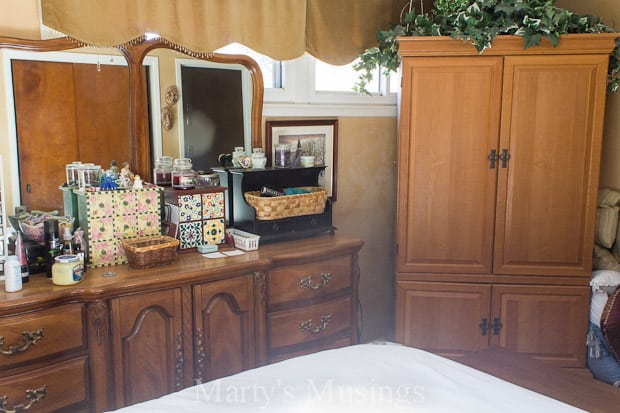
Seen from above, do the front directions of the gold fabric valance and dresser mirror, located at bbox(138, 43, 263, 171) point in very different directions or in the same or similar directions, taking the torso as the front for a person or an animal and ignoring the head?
same or similar directions

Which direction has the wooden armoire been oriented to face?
toward the camera

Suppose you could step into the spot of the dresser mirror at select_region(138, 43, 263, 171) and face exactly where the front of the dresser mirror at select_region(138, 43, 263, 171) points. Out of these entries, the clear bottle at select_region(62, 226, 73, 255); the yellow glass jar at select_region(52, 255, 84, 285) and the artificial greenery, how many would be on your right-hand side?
2

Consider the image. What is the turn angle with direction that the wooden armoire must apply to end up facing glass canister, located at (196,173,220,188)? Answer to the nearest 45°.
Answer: approximately 45° to its right

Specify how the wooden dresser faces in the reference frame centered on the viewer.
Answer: facing the viewer and to the right of the viewer

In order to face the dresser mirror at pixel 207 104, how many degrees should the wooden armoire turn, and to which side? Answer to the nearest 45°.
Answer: approximately 45° to its right

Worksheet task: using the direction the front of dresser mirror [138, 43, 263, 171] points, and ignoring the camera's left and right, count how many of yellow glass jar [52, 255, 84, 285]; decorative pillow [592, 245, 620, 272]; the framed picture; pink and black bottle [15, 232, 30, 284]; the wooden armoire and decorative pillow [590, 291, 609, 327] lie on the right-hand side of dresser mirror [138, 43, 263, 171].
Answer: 2

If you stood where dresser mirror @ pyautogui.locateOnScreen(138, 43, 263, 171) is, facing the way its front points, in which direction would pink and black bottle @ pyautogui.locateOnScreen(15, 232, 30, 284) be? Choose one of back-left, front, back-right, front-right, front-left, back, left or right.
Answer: right

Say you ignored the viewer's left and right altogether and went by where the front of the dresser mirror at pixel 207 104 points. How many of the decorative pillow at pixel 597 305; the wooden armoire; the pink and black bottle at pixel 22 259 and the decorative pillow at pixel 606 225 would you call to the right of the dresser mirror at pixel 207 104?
1

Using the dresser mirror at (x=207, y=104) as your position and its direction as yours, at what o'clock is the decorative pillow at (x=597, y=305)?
The decorative pillow is roughly at 11 o'clock from the dresser mirror.

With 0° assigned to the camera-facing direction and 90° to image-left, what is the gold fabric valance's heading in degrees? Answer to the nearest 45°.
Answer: approximately 315°
